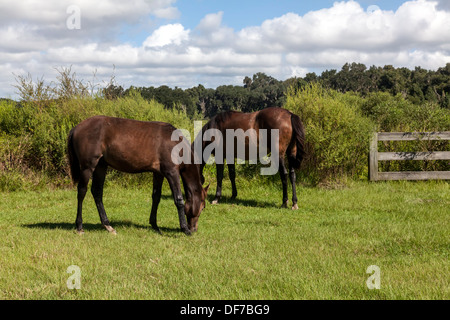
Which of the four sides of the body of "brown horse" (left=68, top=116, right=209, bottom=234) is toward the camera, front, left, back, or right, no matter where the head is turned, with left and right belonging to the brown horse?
right

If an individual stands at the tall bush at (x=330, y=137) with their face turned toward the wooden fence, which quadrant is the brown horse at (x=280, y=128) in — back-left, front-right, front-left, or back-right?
back-right

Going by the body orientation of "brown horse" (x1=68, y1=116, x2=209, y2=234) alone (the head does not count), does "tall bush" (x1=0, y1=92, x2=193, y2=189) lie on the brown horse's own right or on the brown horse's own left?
on the brown horse's own left

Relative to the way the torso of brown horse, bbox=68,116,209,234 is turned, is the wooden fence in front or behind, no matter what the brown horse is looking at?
in front

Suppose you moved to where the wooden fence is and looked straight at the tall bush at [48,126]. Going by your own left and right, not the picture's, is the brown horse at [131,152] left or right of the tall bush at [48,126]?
left

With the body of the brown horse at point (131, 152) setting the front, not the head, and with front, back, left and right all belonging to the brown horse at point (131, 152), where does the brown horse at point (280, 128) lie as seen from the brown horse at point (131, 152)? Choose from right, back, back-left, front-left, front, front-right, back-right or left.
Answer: front-left

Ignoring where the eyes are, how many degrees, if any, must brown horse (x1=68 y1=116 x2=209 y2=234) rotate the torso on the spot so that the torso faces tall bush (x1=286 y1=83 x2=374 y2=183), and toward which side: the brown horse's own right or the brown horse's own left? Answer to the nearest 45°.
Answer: approximately 45° to the brown horse's own left

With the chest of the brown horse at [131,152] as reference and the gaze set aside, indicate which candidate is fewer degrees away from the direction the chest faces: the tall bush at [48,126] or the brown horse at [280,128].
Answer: the brown horse
